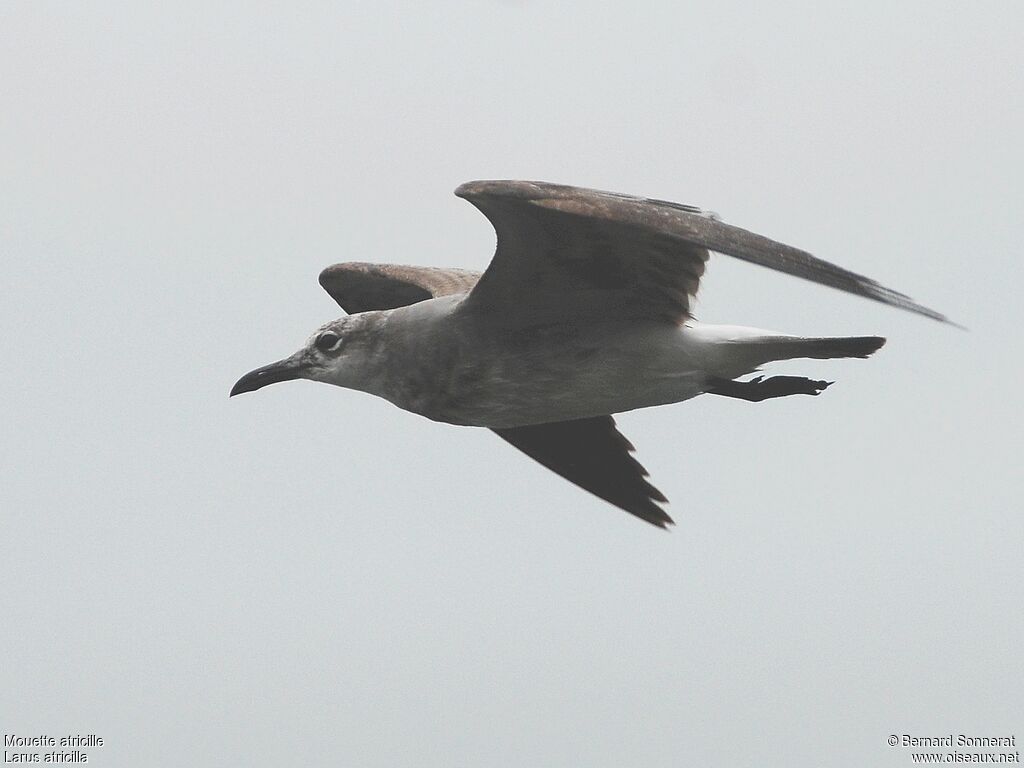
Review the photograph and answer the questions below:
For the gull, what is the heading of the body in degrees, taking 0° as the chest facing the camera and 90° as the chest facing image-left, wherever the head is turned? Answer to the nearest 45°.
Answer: approximately 90°

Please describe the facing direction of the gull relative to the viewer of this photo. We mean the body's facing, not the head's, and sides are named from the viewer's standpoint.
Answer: facing to the left of the viewer
